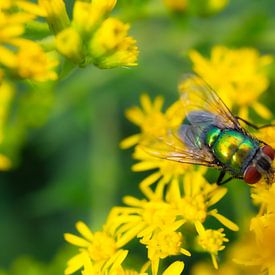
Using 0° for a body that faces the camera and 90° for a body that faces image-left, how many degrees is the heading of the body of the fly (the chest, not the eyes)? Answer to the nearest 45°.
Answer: approximately 315°

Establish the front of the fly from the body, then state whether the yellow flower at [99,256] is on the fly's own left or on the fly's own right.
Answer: on the fly's own right

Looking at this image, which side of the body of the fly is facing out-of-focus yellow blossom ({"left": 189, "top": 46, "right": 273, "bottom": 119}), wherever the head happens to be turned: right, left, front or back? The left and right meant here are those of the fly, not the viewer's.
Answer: left

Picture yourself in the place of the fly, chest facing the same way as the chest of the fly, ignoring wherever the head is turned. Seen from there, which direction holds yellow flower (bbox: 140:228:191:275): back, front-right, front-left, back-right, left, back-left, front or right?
right

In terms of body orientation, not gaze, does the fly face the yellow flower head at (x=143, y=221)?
no
